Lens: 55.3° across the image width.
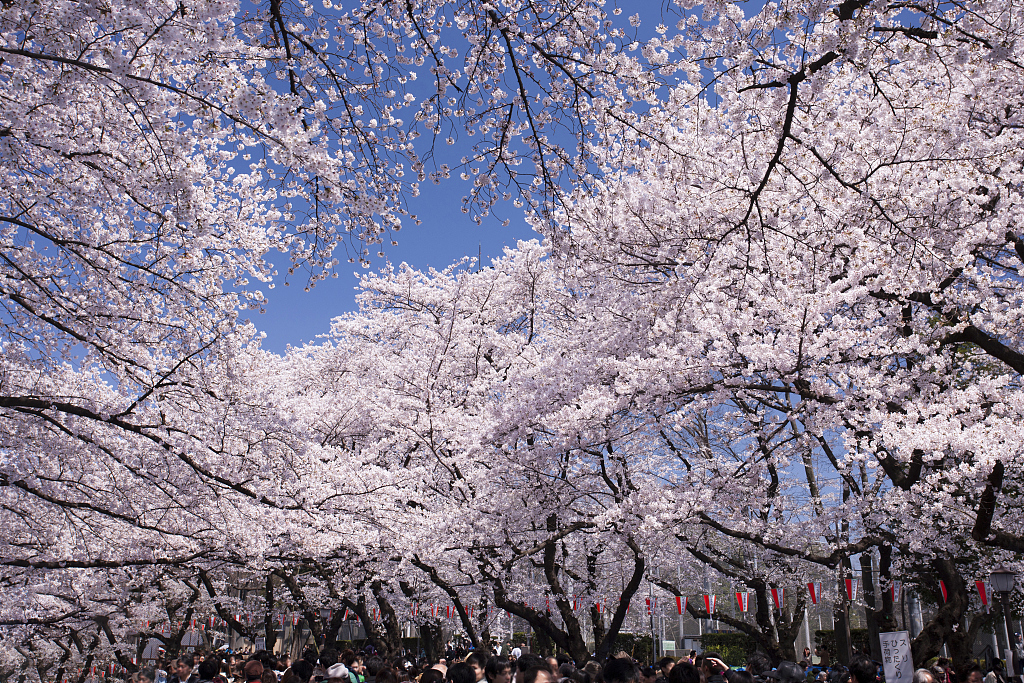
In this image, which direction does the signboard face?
toward the camera
